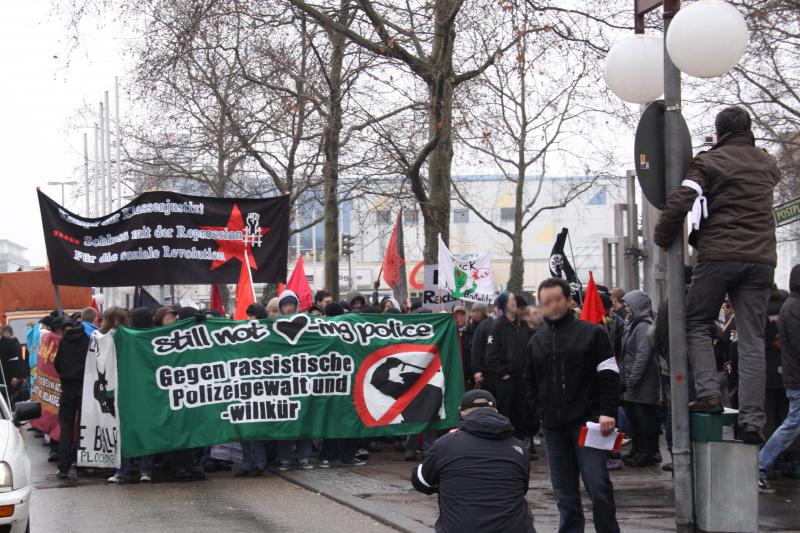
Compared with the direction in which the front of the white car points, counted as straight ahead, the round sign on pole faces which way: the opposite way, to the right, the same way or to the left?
the opposite way

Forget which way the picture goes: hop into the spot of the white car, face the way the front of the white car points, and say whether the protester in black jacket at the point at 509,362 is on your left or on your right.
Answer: on your left

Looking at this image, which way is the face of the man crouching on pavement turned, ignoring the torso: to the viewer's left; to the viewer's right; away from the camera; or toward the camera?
away from the camera

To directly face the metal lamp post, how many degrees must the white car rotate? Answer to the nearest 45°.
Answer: approximately 45° to its left

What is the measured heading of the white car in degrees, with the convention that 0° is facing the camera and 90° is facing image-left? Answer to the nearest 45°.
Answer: approximately 0°

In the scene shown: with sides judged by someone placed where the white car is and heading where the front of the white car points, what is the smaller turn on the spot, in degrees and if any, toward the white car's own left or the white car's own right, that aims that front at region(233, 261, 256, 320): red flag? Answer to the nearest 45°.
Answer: approximately 135° to the white car's own left

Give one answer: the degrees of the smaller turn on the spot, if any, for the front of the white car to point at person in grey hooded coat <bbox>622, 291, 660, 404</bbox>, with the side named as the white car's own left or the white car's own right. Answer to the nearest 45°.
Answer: approximately 90° to the white car's own left

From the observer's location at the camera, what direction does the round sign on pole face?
facing away from the viewer and to the left of the viewer

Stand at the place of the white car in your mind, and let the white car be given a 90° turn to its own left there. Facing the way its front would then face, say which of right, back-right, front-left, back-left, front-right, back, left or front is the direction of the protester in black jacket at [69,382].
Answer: left

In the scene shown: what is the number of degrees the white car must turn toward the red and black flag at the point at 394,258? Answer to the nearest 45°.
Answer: approximately 135° to its left
